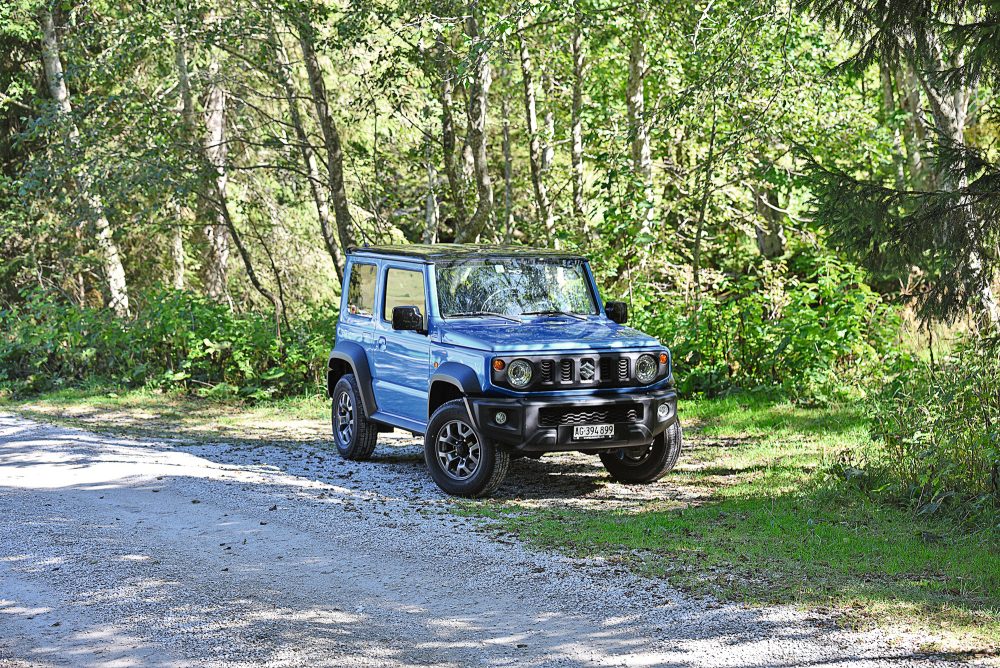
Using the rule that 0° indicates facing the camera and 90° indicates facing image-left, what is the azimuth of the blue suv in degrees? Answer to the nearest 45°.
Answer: approximately 315°

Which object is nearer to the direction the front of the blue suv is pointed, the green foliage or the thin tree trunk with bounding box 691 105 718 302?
the green foliage

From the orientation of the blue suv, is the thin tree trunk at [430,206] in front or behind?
behind

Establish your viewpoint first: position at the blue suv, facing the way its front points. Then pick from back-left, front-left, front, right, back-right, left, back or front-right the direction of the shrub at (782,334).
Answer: left

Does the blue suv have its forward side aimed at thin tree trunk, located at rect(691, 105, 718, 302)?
no

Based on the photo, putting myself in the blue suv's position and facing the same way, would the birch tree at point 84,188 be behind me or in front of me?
behind

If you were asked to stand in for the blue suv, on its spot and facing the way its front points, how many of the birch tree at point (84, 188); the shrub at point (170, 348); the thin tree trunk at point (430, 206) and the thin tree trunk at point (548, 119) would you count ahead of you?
0

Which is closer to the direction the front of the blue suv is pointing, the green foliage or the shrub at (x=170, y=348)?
the green foliage

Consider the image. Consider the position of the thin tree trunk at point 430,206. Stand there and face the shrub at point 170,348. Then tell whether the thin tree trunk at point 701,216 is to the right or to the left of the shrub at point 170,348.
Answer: left

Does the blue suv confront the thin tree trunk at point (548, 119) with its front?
no

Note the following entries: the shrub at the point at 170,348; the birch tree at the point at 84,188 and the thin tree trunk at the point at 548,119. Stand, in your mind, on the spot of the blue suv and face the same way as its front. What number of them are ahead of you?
0

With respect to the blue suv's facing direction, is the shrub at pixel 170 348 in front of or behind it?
behind

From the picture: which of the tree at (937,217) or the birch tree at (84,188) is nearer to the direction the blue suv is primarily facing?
the tree
